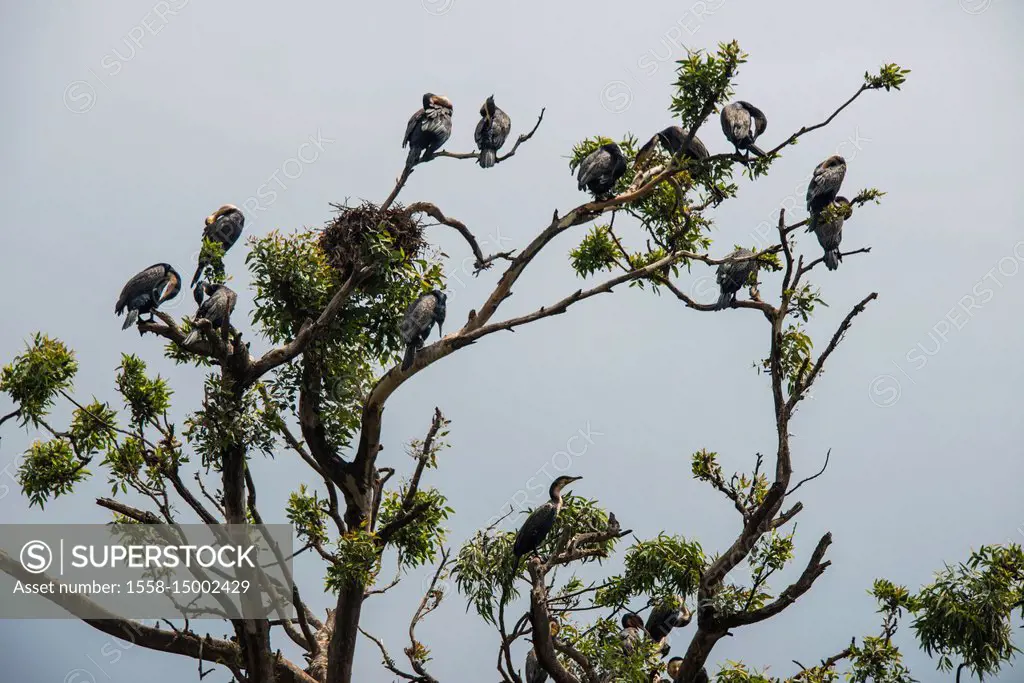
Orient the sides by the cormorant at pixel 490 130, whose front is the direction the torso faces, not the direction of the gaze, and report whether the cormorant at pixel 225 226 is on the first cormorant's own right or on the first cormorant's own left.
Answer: on the first cormorant's own left

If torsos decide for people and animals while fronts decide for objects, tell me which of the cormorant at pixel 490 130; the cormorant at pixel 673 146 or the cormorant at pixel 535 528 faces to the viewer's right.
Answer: the cormorant at pixel 535 528

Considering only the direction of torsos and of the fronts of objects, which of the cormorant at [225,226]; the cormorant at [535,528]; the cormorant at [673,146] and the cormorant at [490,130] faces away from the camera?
the cormorant at [490,130]

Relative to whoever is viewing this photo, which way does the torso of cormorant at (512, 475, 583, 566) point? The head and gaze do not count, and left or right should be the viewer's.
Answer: facing to the right of the viewer

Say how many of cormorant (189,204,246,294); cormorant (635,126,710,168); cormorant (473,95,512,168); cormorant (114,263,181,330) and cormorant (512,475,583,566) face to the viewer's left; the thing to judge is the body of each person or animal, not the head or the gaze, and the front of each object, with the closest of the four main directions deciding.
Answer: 1

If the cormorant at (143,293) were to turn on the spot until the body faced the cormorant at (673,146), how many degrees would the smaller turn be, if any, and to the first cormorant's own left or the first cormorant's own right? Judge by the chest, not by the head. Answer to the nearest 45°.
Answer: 0° — it already faces it

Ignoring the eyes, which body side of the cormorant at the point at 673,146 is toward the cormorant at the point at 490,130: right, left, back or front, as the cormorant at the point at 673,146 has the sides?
front

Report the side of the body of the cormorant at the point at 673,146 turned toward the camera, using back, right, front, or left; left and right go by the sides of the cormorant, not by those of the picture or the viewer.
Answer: left

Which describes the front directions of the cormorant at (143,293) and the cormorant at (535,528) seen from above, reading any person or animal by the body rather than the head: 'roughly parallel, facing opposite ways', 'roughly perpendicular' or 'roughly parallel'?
roughly parallel

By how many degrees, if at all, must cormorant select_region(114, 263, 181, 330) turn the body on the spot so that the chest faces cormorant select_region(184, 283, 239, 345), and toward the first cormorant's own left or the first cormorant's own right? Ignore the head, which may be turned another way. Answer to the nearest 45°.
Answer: approximately 45° to the first cormorant's own right

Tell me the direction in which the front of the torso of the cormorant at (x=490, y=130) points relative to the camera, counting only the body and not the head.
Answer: away from the camera

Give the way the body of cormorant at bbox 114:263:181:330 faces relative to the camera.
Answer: to the viewer's right

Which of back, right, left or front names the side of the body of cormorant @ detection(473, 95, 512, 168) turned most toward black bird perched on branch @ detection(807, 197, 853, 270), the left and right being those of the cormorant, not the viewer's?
right

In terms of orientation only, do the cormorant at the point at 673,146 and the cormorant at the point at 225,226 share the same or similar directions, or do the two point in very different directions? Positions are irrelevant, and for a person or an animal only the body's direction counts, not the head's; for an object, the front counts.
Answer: very different directions
